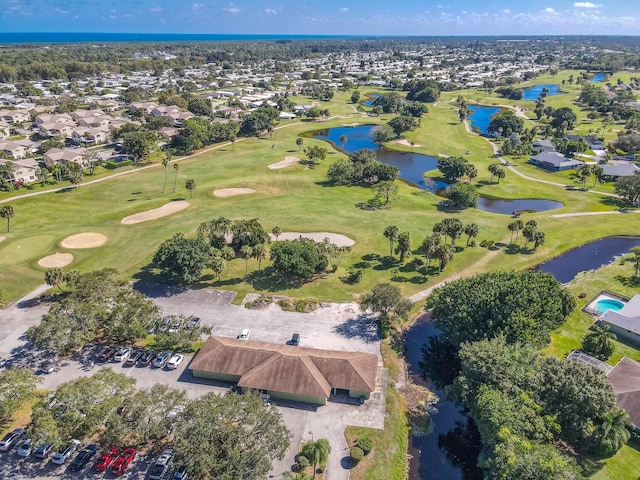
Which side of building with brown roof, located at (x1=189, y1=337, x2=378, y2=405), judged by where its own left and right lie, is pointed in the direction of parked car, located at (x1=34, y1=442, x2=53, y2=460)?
right

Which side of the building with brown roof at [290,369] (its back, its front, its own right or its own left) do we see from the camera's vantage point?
front

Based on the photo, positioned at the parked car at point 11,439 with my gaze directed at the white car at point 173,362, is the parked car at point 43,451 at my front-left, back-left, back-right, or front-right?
front-right

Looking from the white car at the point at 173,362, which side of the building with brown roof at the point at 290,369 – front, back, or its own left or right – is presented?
right

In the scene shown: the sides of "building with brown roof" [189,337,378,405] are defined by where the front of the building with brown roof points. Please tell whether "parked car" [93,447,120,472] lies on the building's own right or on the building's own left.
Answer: on the building's own right

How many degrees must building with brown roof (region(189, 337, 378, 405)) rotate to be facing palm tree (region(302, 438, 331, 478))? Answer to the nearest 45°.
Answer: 0° — it already faces it

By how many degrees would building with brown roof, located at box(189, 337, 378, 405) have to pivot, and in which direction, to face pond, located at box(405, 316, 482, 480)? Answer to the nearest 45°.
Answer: approximately 45° to its left

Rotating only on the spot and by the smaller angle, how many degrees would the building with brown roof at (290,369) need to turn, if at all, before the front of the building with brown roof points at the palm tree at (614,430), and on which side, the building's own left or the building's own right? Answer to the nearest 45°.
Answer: approximately 45° to the building's own left

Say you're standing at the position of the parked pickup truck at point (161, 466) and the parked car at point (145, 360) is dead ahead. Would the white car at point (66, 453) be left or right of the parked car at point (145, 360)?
left

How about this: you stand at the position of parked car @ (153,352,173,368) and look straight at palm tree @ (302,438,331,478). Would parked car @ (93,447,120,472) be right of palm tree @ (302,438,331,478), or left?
right

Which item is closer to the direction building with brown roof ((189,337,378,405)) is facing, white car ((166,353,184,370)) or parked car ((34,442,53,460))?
the parked car

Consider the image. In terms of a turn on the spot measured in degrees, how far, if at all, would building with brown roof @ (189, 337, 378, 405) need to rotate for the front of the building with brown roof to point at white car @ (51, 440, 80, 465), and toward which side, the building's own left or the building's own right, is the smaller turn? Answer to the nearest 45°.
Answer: approximately 90° to the building's own right
